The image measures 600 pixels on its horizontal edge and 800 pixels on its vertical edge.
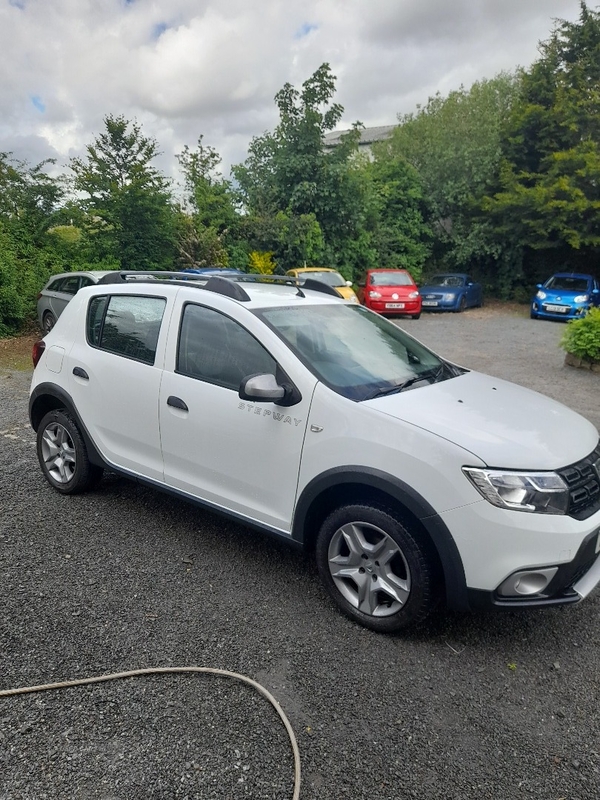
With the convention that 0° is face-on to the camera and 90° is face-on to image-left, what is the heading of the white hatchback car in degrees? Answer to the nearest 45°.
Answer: approximately 315°

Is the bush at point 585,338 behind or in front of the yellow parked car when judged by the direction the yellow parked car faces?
in front

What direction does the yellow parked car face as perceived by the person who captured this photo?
facing the viewer and to the right of the viewer

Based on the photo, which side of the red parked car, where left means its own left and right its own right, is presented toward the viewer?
front

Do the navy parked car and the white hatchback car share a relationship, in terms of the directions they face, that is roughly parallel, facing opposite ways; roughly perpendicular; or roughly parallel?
roughly perpendicular

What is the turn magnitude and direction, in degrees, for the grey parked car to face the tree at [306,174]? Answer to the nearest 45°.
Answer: approximately 90° to its left

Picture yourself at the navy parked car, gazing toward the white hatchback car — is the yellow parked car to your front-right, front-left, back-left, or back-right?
front-right

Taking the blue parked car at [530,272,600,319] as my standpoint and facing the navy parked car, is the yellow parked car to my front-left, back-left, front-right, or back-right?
front-left

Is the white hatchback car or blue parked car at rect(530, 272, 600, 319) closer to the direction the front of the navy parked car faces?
the white hatchback car

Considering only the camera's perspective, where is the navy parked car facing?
facing the viewer and to the left of the viewer

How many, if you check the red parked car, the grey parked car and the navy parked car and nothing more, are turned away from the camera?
0

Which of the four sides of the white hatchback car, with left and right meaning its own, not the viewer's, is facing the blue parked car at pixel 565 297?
left

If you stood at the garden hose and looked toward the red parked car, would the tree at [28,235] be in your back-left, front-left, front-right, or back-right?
front-left

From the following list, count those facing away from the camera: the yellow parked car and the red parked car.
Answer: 0

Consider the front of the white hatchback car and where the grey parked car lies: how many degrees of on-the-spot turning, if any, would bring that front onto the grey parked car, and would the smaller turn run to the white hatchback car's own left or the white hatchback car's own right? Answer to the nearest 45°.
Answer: approximately 180°
